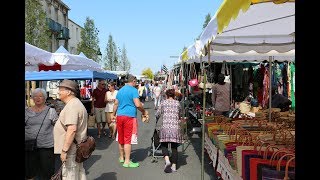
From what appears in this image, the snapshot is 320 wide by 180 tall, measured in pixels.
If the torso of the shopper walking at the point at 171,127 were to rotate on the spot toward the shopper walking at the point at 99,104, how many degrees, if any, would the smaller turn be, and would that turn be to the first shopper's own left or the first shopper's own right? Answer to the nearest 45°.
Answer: approximately 45° to the first shopper's own left

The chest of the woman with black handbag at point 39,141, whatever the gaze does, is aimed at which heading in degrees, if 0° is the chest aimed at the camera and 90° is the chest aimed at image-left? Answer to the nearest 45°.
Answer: approximately 0°

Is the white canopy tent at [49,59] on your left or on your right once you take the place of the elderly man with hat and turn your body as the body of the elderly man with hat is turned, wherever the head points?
on your right

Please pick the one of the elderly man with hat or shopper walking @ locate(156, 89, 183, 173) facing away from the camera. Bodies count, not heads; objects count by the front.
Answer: the shopper walking

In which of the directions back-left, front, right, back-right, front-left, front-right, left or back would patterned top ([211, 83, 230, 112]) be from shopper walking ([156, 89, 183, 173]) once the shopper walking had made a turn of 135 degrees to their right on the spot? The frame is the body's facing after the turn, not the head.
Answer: left

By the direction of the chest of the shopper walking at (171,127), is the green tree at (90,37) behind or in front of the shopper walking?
in front
